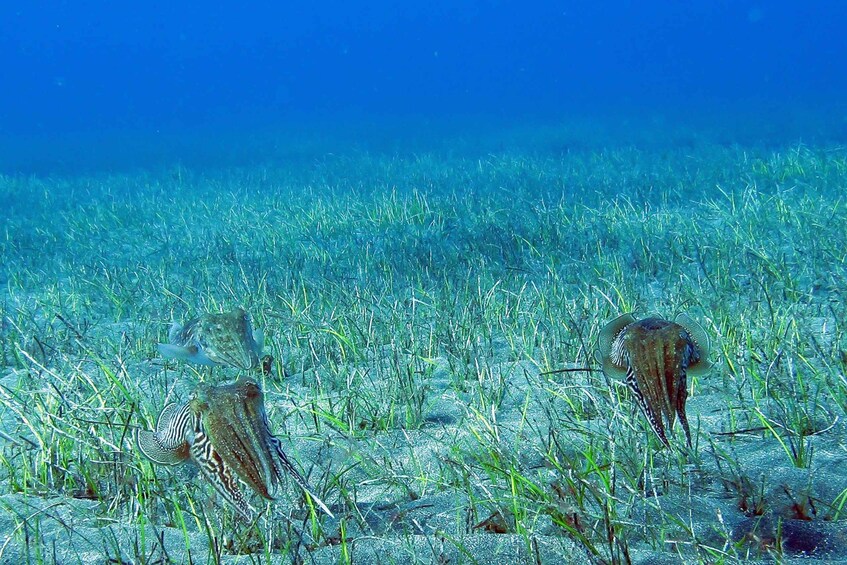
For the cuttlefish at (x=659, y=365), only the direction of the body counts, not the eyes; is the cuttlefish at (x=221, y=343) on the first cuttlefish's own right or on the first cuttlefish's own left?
on the first cuttlefish's own right

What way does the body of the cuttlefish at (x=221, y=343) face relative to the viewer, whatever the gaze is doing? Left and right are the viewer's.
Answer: facing the viewer and to the right of the viewer

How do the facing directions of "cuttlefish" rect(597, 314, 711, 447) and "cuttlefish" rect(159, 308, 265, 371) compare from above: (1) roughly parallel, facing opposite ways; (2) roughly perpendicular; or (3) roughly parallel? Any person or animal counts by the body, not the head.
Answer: roughly perpendicular

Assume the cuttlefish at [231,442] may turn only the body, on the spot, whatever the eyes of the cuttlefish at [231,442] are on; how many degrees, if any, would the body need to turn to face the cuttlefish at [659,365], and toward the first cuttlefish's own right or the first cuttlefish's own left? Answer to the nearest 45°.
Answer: approximately 45° to the first cuttlefish's own left

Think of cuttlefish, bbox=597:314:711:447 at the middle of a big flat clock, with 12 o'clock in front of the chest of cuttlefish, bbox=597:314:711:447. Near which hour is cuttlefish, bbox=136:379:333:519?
cuttlefish, bbox=136:379:333:519 is roughly at 2 o'clock from cuttlefish, bbox=597:314:711:447.

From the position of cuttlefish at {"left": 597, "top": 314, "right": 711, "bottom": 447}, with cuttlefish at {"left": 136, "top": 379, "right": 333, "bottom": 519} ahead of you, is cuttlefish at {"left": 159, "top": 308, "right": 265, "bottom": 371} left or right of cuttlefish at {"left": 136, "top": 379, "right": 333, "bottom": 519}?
right

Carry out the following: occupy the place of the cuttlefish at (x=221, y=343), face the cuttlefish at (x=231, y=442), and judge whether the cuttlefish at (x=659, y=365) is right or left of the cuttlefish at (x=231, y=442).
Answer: left

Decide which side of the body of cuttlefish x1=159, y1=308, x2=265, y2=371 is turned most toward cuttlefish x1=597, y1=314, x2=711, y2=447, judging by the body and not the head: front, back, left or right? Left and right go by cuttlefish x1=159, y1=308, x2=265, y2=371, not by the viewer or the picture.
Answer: front

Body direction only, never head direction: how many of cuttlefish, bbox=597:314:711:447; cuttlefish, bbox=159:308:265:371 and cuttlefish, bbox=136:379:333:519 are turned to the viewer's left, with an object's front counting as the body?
0

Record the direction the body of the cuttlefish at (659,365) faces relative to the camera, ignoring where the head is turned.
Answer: toward the camera

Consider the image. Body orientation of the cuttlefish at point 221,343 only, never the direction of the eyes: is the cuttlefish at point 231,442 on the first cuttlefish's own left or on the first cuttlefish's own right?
on the first cuttlefish's own right
